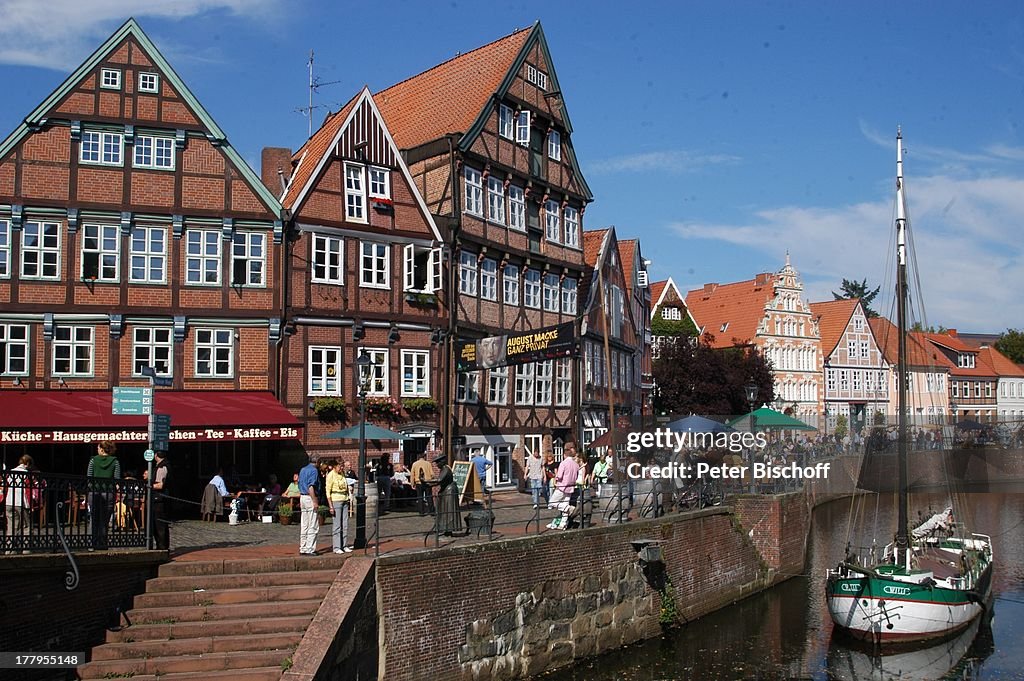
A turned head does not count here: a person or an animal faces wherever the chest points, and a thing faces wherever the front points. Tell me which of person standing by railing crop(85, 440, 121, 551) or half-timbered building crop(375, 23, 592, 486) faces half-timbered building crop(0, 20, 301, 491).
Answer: the person standing by railing

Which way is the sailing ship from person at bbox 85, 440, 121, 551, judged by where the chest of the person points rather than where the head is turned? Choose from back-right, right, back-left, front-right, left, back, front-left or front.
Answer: right

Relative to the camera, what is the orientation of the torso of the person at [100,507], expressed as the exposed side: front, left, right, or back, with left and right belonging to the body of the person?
back

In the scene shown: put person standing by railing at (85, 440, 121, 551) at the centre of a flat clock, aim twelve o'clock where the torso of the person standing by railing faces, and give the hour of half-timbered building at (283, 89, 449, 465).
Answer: The half-timbered building is roughly at 1 o'clock from the person standing by railing.

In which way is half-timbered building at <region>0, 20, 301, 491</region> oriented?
toward the camera

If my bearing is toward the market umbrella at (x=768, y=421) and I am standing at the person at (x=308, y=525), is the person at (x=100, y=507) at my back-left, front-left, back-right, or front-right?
back-left

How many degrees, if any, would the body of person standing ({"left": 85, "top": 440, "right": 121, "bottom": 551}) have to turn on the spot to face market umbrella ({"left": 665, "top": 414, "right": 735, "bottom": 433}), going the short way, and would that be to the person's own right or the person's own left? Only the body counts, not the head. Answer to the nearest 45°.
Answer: approximately 45° to the person's own right

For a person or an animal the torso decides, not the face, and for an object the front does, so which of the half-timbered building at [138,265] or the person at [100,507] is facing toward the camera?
the half-timbered building

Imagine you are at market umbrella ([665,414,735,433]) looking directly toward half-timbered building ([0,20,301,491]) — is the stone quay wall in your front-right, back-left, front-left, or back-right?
front-left

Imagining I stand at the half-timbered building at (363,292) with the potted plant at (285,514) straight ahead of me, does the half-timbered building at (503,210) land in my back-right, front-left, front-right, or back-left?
back-left

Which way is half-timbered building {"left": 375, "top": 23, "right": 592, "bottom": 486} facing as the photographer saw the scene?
facing the viewer and to the right of the viewer

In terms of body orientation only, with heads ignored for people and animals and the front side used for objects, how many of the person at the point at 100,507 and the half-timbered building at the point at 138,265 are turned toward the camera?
1

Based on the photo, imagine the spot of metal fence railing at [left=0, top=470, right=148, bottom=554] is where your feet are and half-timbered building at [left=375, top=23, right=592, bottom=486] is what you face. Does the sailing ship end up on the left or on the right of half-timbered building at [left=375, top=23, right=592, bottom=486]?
right
